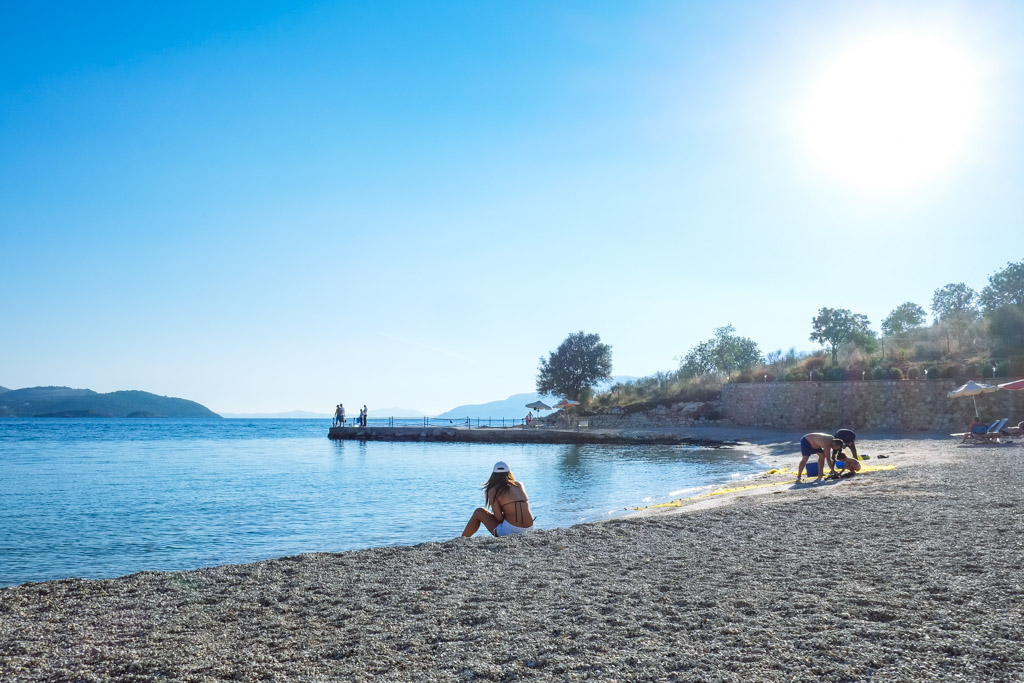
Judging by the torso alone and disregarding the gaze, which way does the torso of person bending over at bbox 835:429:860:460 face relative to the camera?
to the viewer's left

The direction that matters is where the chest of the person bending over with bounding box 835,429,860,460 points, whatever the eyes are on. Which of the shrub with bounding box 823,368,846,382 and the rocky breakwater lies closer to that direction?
the rocky breakwater

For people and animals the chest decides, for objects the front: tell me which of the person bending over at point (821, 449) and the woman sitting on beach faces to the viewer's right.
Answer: the person bending over

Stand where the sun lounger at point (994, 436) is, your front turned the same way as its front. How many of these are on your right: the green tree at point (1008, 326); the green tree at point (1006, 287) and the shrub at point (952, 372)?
3

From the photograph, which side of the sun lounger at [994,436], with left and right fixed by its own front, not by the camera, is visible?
left

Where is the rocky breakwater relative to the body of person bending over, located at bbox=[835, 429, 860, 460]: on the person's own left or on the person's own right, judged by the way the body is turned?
on the person's own right

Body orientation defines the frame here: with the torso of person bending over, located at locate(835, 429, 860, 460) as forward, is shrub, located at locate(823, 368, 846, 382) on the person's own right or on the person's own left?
on the person's own right

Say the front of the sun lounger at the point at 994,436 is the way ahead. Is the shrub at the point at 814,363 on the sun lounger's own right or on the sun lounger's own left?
on the sun lounger's own right

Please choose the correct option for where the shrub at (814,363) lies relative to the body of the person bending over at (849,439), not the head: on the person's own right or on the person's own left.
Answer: on the person's own right

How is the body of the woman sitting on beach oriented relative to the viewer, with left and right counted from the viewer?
facing away from the viewer and to the left of the viewer

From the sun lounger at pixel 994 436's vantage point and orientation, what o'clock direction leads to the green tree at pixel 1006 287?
The green tree is roughly at 3 o'clock from the sun lounger.

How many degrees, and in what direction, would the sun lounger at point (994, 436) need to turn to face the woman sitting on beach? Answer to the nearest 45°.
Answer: approximately 90° to its left

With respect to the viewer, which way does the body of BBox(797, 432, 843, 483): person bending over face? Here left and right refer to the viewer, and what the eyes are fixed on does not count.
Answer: facing to the right of the viewer

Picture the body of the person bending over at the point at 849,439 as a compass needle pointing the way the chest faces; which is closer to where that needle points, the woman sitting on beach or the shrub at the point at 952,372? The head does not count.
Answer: the woman sitting on beach

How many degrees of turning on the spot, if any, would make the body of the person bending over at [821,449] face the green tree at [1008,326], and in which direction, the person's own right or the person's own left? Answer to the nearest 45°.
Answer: approximately 90° to the person's own left
